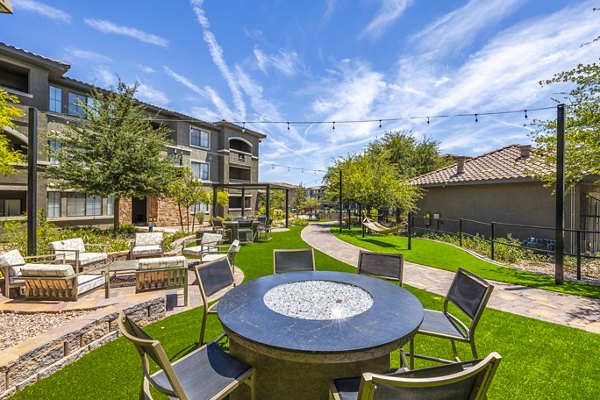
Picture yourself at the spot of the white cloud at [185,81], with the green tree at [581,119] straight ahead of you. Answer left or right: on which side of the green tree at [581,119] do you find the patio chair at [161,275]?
right

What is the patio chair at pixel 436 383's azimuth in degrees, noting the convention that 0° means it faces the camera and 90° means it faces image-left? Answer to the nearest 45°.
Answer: approximately 135°

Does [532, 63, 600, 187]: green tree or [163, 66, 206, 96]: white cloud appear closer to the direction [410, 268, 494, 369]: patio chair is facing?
the white cloud

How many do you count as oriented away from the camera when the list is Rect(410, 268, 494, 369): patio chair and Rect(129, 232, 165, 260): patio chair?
0

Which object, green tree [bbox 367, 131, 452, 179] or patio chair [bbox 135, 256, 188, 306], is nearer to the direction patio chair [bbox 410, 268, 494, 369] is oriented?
the patio chair

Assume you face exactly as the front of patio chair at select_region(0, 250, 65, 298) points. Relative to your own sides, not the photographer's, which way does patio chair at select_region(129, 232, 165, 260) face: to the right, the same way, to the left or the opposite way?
to the right

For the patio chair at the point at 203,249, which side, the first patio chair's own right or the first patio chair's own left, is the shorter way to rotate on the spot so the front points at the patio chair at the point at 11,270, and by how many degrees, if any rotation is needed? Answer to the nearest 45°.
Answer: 0° — it already faces it

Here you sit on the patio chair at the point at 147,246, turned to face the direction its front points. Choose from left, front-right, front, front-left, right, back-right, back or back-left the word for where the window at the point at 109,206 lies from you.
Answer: back

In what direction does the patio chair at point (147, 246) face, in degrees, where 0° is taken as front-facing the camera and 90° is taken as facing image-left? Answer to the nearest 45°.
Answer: approximately 0°

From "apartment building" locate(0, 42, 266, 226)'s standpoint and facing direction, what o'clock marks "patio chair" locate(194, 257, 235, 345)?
The patio chair is roughly at 1 o'clock from the apartment building.

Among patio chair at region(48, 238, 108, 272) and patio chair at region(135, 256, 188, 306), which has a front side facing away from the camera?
patio chair at region(135, 256, 188, 306)

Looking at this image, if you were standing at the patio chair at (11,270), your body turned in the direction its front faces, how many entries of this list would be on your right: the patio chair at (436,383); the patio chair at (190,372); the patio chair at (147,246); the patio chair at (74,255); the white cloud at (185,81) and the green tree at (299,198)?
2

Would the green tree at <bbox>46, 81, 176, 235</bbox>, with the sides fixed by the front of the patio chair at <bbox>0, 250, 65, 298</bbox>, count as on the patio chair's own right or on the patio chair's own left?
on the patio chair's own left

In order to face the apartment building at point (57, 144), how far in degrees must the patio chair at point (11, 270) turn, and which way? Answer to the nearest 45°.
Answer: approximately 90° to its left
